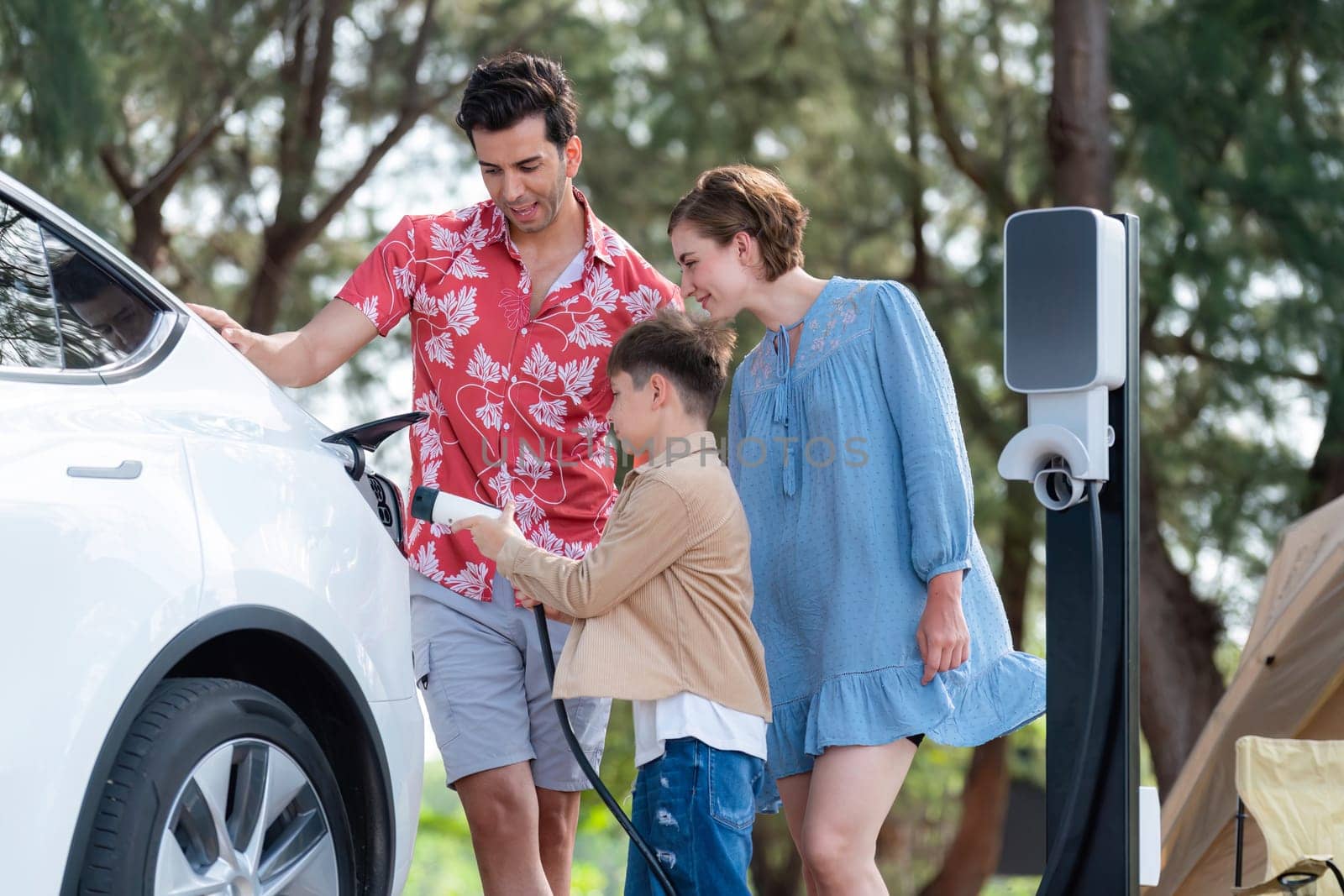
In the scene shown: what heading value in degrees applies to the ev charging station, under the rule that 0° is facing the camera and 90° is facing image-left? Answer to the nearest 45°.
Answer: approximately 45°

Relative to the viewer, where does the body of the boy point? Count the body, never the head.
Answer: to the viewer's left

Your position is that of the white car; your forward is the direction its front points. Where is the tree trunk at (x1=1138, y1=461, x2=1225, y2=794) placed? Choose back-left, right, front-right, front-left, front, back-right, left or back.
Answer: back

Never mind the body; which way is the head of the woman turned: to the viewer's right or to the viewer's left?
to the viewer's left

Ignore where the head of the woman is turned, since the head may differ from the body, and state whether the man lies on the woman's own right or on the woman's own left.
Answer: on the woman's own right

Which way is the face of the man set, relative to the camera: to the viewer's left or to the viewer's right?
to the viewer's left

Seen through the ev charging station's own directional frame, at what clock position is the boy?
The boy is roughly at 1 o'clock from the ev charging station.

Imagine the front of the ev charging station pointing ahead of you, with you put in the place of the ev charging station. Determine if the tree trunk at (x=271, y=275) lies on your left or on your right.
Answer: on your right

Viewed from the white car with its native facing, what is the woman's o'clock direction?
The woman is roughly at 7 o'clock from the white car.

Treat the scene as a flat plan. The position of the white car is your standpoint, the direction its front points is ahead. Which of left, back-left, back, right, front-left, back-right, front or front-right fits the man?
back

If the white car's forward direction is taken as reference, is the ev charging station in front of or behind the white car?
behind

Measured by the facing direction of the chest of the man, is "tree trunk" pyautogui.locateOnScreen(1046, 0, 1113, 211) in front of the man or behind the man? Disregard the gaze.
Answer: behind
